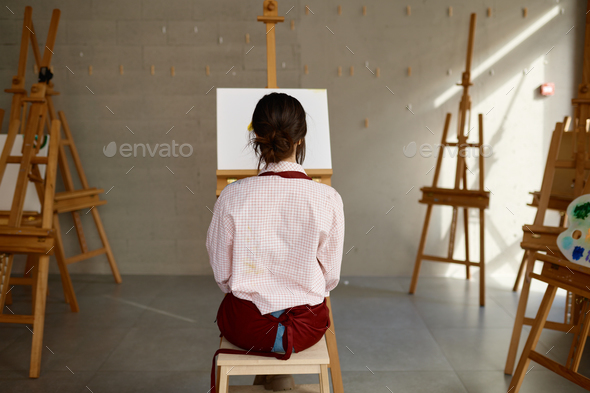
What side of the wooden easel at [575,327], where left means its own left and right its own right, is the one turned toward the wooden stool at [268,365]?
front

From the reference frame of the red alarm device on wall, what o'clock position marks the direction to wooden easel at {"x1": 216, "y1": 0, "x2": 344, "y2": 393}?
The wooden easel is roughly at 1 o'clock from the red alarm device on wall.

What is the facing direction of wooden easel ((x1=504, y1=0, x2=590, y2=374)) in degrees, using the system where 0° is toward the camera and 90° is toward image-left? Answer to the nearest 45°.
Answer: approximately 45°

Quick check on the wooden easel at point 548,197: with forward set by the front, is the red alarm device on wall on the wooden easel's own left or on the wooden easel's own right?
on the wooden easel's own right

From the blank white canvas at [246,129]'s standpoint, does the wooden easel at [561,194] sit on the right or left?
on its left

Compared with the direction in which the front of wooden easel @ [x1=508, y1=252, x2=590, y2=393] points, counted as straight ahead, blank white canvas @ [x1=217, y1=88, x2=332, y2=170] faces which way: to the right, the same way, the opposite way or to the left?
to the left

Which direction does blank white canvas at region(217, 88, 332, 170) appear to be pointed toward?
toward the camera

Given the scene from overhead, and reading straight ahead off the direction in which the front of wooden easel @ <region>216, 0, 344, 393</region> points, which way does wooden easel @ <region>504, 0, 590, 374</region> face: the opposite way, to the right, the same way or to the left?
to the right

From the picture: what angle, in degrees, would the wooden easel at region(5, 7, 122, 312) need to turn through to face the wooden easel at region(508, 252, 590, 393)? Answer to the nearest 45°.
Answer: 0° — it already faces it

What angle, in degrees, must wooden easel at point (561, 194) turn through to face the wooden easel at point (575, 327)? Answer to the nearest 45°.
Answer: approximately 45° to its left

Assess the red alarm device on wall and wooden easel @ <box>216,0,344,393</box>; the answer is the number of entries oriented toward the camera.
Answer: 2

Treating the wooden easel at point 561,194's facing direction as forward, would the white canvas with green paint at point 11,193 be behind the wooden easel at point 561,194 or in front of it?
in front

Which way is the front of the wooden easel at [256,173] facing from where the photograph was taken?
facing the viewer

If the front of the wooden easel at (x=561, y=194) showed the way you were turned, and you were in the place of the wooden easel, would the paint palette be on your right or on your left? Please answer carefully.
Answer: on your left

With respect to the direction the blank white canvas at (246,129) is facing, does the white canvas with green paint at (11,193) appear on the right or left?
on its right
